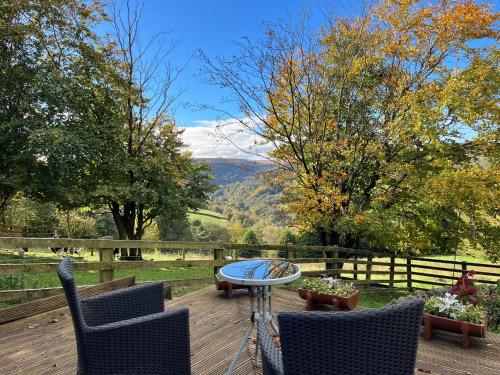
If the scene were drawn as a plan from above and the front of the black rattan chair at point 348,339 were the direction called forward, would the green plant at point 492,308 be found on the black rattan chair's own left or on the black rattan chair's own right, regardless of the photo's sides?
on the black rattan chair's own right

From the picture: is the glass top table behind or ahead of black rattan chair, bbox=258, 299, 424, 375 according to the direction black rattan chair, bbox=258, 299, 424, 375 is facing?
ahead

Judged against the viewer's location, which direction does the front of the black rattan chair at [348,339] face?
facing away from the viewer and to the left of the viewer

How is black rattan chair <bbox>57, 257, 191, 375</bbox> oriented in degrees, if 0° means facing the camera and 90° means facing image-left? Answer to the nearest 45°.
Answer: approximately 270°

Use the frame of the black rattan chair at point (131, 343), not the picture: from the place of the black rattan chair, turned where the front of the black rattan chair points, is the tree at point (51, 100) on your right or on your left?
on your left

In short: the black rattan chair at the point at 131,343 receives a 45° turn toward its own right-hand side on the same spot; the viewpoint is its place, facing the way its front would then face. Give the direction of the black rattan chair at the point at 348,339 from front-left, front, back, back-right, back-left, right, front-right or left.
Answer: front

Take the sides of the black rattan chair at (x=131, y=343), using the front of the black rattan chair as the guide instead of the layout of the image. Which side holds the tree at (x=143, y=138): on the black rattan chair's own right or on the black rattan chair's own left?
on the black rattan chair's own left

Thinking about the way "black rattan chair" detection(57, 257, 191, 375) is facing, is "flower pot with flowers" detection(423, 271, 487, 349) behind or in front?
in front

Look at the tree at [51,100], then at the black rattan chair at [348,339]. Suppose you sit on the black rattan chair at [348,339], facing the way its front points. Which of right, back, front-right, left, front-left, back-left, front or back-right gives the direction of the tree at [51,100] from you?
front

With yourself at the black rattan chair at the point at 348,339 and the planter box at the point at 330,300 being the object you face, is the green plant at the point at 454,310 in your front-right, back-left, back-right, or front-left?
front-right
